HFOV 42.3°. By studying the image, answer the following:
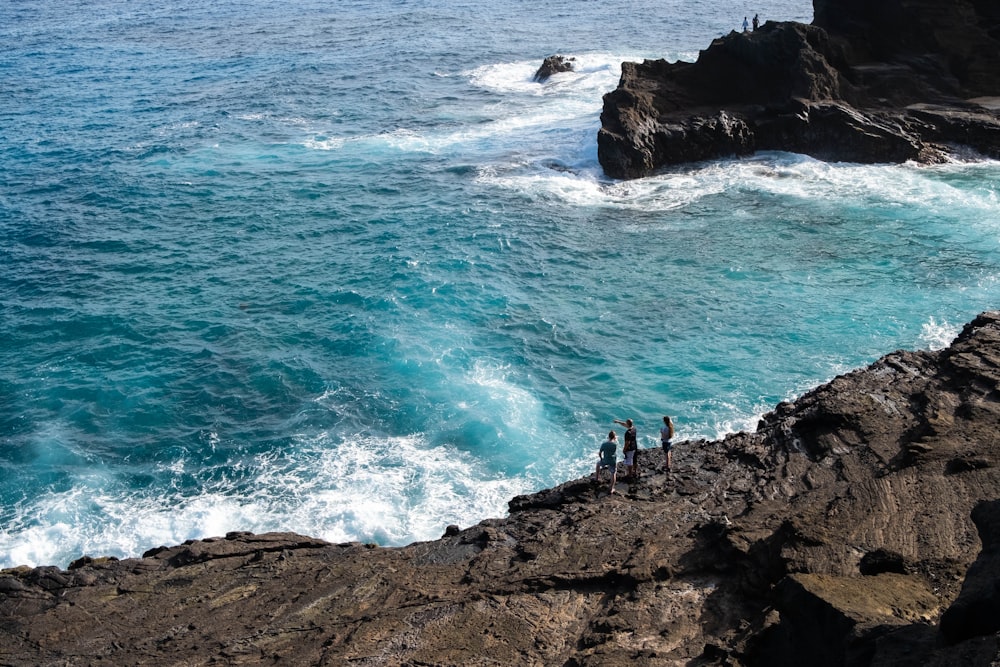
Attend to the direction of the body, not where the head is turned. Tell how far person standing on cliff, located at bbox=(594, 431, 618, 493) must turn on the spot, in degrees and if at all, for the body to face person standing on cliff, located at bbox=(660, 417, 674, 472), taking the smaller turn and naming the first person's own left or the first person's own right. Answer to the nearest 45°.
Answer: approximately 45° to the first person's own right

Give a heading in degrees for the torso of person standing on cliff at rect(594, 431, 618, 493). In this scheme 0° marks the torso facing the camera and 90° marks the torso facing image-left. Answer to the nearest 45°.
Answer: approximately 180°

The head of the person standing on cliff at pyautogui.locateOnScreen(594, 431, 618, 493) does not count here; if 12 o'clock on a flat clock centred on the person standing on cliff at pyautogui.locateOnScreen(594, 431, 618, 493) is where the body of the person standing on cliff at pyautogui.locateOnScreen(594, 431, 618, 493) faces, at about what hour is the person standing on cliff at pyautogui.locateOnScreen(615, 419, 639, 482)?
the person standing on cliff at pyautogui.locateOnScreen(615, 419, 639, 482) is roughly at 1 o'clock from the person standing on cliff at pyautogui.locateOnScreen(594, 431, 618, 493).

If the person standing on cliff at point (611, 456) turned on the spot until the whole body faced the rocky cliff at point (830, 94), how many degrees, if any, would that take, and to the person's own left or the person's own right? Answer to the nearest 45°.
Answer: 0° — they already face it
